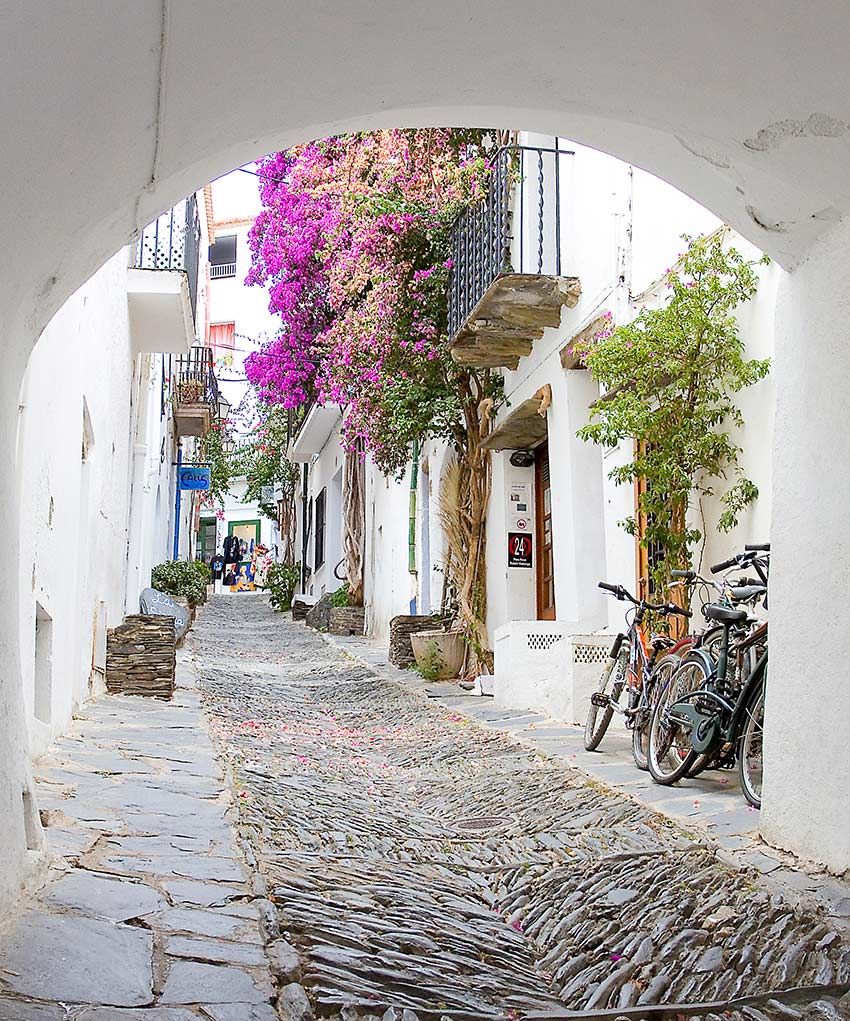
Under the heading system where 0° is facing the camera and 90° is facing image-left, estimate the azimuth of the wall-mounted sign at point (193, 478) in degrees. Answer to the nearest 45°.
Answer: approximately 0°

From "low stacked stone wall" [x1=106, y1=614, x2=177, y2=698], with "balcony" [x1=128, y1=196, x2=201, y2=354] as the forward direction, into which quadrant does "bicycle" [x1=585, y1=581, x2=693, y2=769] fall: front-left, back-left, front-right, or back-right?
back-right

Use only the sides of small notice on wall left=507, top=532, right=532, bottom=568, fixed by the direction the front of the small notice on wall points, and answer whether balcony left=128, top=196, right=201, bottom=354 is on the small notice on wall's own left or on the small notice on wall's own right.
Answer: on the small notice on wall's own right

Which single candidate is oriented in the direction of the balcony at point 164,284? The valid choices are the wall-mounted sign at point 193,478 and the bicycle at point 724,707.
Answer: the wall-mounted sign

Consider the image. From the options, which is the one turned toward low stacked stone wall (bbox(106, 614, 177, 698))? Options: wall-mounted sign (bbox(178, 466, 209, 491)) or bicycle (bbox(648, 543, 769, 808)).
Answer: the wall-mounted sign

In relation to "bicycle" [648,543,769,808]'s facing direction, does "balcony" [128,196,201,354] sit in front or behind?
behind

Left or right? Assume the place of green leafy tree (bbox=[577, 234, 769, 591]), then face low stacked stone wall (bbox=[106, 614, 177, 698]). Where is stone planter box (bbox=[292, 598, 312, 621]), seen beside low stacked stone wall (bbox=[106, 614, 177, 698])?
right
